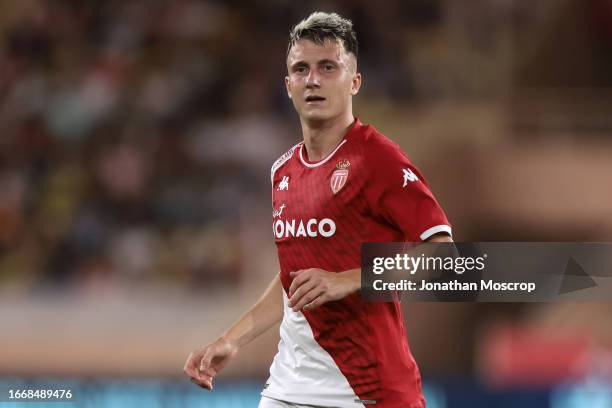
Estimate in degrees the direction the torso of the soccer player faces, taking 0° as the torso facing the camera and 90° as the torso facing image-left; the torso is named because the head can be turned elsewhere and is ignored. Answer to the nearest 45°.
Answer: approximately 45°
